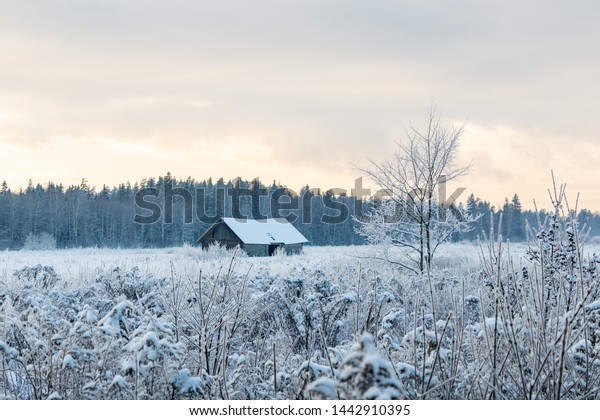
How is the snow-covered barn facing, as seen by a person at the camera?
facing the viewer and to the right of the viewer

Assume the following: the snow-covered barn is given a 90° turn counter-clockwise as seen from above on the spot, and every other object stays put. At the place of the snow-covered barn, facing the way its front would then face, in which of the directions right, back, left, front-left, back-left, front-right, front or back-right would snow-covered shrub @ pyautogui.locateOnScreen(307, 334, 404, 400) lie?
back-right

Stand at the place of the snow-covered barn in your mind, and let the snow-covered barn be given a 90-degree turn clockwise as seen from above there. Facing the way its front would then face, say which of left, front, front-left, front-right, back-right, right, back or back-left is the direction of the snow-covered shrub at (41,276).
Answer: front-left
